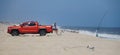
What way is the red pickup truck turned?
to the viewer's left
